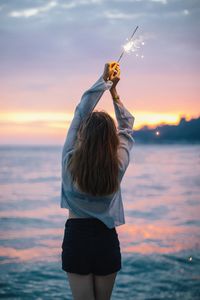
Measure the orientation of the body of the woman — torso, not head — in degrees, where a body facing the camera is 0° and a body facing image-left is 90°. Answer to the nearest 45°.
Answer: approximately 180°

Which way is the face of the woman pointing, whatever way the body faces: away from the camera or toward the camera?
away from the camera
